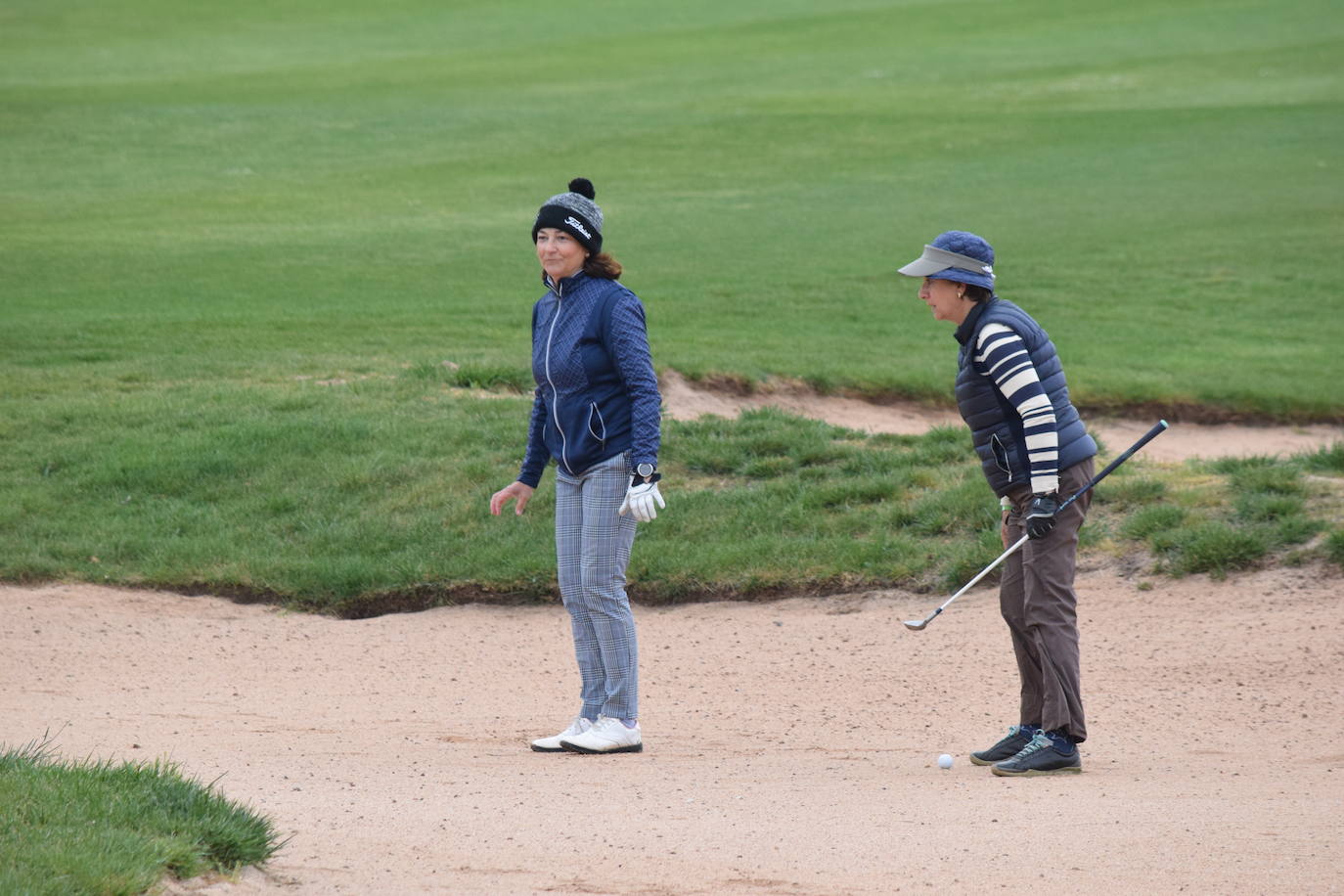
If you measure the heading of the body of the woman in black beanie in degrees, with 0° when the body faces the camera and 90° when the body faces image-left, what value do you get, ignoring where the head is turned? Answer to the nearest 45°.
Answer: approximately 45°
